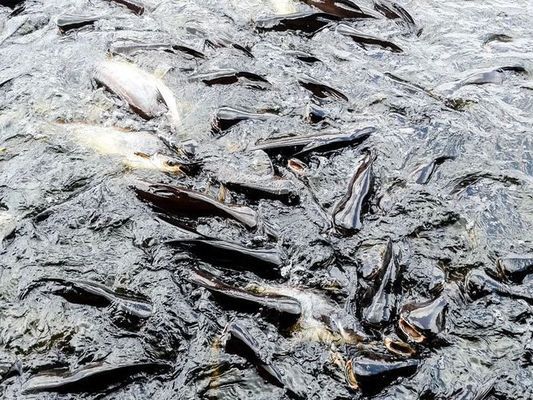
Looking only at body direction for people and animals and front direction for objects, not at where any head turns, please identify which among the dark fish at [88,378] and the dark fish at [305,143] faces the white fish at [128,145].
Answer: the dark fish at [305,143]

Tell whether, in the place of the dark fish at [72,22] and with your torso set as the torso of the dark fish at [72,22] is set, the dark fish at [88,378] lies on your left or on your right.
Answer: on your left

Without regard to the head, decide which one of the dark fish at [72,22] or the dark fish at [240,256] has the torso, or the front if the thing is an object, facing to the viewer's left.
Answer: the dark fish at [72,22]

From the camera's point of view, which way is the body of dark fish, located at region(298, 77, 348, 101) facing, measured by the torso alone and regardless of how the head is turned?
to the viewer's left
